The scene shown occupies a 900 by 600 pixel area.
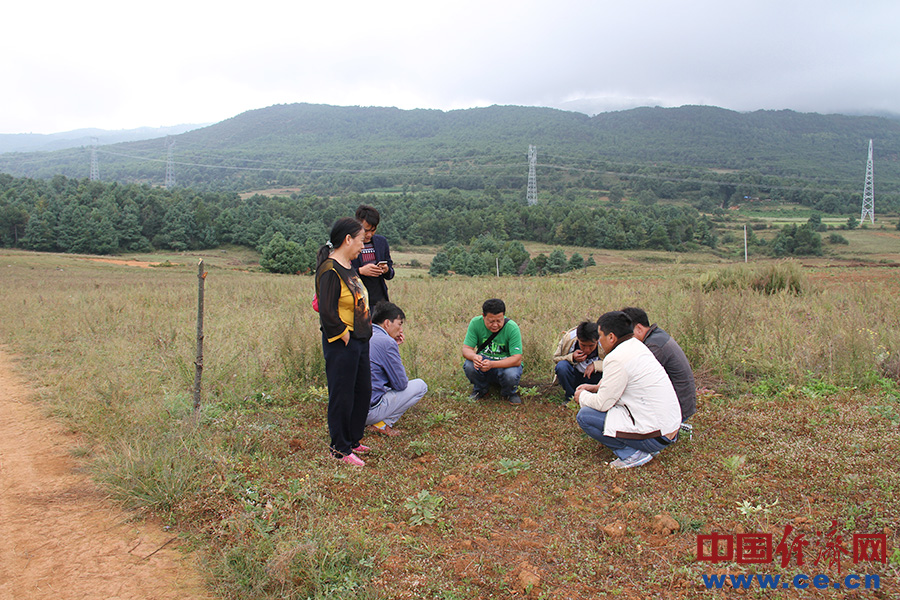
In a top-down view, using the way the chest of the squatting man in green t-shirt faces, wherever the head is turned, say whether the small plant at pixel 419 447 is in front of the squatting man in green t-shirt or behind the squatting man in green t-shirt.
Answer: in front

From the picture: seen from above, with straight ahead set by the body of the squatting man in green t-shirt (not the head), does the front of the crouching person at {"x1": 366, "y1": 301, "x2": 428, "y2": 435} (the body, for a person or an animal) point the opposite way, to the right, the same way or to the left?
to the left

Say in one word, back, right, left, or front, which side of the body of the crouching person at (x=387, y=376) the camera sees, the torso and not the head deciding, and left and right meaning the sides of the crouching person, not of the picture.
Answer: right

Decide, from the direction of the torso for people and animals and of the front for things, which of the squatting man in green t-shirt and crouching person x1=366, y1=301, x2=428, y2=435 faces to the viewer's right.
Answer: the crouching person

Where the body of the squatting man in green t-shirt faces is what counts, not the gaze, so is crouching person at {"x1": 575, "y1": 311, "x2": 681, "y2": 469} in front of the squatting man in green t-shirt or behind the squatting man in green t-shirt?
in front

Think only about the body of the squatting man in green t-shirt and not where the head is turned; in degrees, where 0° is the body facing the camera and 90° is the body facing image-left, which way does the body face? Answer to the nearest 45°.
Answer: approximately 0°

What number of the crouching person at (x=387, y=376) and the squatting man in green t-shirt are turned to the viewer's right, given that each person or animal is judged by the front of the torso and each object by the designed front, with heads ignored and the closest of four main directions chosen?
1

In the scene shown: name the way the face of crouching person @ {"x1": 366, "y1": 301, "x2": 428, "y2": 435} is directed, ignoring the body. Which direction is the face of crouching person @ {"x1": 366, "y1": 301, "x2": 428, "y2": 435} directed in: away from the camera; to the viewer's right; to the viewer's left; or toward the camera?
to the viewer's right
